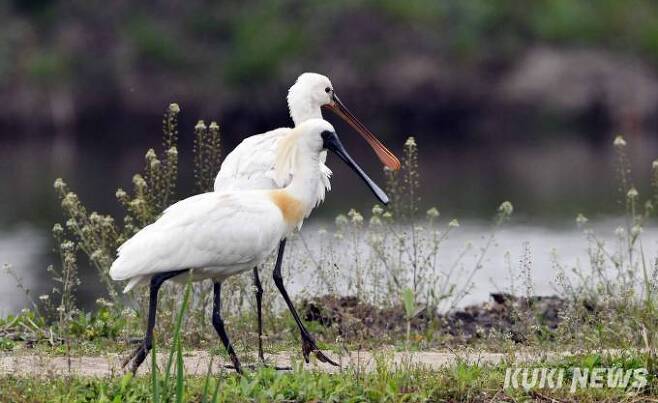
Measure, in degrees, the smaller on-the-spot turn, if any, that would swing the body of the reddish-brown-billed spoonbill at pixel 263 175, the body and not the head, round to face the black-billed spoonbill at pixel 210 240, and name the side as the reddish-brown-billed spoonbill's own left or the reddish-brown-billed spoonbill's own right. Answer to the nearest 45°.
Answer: approximately 90° to the reddish-brown-billed spoonbill's own right

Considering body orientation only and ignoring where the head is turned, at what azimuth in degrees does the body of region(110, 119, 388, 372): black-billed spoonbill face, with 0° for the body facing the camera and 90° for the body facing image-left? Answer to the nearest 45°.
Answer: approximately 270°

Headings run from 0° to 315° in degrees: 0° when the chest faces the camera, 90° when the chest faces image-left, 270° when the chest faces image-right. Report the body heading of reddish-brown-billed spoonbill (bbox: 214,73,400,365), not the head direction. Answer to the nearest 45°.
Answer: approximately 270°

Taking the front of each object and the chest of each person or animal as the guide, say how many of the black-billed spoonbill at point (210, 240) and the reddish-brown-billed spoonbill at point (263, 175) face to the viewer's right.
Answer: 2
